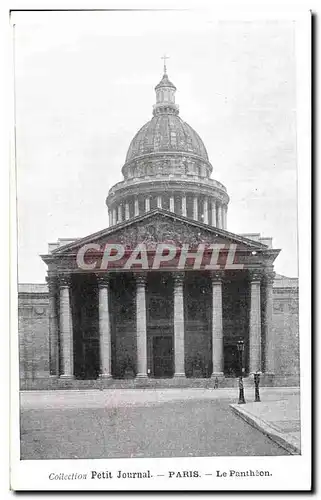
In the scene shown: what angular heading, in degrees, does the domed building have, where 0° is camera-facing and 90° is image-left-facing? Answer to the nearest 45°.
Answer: approximately 0°
